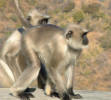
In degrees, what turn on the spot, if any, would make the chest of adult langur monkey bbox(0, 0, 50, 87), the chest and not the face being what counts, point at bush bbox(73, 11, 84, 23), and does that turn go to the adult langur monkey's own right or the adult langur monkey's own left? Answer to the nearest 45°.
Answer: approximately 90° to the adult langur monkey's own left

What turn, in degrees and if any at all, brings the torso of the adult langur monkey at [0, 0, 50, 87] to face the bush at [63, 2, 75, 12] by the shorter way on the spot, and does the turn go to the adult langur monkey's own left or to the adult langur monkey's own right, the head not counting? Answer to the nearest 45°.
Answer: approximately 90° to the adult langur monkey's own left

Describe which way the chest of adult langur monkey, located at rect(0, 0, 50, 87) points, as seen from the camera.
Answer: to the viewer's right

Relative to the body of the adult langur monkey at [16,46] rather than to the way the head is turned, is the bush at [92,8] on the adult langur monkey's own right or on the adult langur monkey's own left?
on the adult langur monkey's own left

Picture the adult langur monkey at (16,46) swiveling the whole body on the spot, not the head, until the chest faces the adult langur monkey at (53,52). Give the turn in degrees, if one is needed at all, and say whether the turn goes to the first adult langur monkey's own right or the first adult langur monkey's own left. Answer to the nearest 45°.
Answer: approximately 45° to the first adult langur monkey's own right
